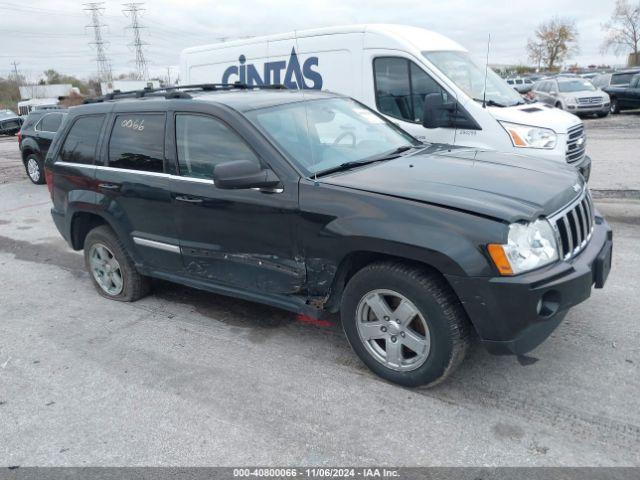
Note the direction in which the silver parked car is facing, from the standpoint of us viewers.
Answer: facing the viewer and to the right of the viewer

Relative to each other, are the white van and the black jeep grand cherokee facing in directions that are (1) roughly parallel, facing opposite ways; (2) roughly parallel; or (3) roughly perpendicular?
roughly parallel

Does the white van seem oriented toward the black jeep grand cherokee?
no

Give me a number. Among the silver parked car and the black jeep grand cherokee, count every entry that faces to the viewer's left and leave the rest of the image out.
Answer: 0

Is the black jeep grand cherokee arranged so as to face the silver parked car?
no

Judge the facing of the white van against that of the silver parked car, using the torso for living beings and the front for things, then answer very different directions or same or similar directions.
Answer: same or similar directions

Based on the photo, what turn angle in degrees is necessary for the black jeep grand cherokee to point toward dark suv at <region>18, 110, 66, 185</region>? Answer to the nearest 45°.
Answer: approximately 180°

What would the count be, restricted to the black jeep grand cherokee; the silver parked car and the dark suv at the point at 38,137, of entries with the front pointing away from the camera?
0

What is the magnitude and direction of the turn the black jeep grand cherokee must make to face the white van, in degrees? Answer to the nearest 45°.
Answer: approximately 135° to its left

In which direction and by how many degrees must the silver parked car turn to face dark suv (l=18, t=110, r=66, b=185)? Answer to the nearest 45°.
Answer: approximately 90° to its right

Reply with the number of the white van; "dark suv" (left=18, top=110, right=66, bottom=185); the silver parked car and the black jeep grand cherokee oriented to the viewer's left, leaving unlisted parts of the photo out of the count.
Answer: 0

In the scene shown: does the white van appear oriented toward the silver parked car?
no

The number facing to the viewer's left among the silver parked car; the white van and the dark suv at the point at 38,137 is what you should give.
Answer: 0

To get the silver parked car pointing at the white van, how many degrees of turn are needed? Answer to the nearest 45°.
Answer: approximately 45° to its right

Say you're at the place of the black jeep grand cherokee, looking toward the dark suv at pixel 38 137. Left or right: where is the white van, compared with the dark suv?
right

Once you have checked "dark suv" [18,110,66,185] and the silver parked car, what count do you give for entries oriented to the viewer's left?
0
